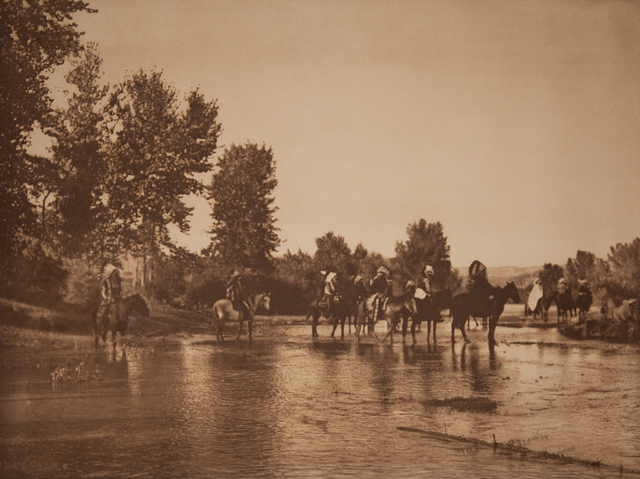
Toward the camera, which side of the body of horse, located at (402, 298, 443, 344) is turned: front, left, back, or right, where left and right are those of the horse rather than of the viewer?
right

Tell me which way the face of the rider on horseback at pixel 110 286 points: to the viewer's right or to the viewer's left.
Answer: to the viewer's right

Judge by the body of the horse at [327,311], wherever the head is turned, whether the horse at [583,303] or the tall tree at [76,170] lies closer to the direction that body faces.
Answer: the horse

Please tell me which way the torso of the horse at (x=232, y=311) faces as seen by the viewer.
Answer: to the viewer's right

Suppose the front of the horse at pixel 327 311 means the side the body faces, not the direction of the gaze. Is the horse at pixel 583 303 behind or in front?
in front

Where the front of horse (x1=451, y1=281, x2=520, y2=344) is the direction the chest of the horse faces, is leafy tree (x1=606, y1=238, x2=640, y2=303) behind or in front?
in front

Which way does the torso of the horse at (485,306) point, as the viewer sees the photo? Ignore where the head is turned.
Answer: to the viewer's right

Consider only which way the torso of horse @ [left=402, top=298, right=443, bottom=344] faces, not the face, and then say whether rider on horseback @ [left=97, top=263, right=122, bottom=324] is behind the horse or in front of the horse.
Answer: behind

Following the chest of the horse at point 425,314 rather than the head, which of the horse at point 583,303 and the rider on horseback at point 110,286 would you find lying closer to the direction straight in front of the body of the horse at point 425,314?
the horse

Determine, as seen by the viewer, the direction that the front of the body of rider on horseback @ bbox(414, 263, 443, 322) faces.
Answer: to the viewer's right
